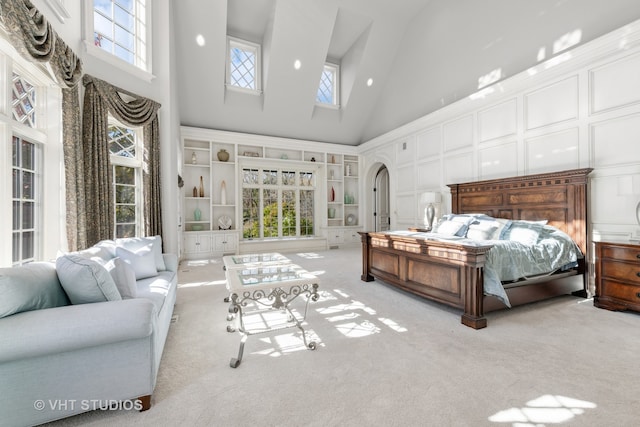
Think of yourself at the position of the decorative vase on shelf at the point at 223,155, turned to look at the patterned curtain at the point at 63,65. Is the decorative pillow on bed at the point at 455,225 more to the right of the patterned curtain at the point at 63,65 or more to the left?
left

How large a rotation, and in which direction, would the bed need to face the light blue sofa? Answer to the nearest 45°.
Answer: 0° — it already faces it

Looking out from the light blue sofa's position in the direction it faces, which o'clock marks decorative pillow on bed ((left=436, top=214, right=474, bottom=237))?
The decorative pillow on bed is roughly at 12 o'clock from the light blue sofa.

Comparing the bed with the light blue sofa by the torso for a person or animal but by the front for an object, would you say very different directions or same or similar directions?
very different directions

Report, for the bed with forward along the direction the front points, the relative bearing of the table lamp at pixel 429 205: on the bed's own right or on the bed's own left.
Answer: on the bed's own right

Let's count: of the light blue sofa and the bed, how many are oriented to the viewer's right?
1

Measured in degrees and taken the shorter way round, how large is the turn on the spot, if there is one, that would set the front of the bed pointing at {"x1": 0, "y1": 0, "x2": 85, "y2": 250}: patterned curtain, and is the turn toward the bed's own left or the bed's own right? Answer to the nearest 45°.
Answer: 0° — it already faces it

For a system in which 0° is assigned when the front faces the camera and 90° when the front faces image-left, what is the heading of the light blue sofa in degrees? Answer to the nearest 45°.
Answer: approximately 270°

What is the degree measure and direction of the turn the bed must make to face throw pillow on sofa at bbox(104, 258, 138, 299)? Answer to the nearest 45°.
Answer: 0° — it already faces it
